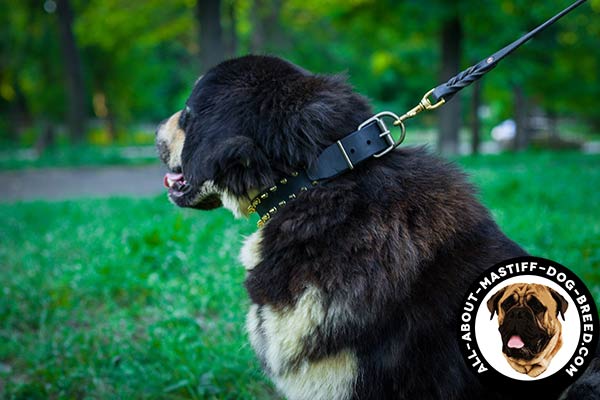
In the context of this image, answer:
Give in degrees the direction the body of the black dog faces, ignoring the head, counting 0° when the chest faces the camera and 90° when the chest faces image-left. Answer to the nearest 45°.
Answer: approximately 90°
